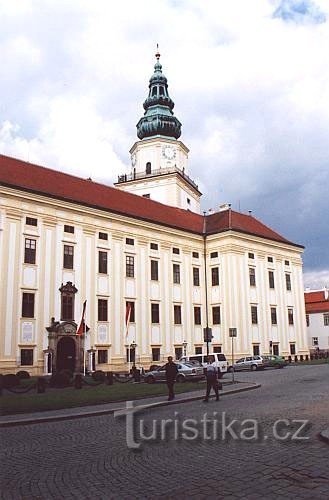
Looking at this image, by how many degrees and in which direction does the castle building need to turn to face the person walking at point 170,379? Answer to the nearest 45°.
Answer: approximately 45° to its right

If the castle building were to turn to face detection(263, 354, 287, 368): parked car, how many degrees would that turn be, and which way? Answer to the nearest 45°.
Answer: approximately 45° to its left

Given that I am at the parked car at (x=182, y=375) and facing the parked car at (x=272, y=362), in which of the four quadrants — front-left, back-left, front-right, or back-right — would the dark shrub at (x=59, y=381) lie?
back-left

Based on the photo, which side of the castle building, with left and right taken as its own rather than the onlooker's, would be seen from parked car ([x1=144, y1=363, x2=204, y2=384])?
front

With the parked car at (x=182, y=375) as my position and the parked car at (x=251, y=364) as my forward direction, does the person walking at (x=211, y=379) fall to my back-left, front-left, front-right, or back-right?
back-right

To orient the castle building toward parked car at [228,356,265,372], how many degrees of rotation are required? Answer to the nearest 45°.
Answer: approximately 45° to its left

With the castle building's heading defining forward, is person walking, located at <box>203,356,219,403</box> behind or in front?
in front

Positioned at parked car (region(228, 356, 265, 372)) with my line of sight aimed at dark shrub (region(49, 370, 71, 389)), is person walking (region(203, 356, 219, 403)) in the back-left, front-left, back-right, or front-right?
front-left

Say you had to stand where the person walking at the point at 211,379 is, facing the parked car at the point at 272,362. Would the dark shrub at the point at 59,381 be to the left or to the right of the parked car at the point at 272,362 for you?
left

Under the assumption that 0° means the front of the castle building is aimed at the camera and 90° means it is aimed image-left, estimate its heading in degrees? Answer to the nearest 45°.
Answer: approximately 315°
